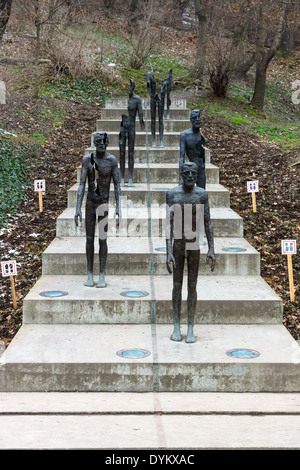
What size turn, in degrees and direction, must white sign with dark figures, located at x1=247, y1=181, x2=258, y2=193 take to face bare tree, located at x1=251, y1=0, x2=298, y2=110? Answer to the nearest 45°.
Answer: approximately 180°

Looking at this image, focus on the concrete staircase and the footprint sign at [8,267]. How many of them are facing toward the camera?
2

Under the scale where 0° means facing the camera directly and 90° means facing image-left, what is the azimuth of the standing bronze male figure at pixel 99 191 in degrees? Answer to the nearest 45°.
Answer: approximately 0°

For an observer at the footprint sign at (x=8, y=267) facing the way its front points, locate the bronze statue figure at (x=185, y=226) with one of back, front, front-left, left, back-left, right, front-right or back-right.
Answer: front-left

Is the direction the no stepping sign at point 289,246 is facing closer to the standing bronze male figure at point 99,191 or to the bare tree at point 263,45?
the standing bronze male figure

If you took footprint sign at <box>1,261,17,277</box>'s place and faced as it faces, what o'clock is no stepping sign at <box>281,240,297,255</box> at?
no stepping sign at <box>281,240,297,255</box> is roughly at 9 o'clock from footprint sign at <box>1,261,17,277</box>.

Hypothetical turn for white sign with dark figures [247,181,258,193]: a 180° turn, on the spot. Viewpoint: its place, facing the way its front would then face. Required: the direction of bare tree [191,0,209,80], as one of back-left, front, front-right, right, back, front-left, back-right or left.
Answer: front

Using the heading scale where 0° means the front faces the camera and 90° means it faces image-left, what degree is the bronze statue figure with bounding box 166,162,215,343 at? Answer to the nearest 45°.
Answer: approximately 0°
